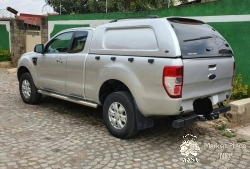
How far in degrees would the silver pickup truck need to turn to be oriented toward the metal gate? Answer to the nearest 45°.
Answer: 0° — it already faces it

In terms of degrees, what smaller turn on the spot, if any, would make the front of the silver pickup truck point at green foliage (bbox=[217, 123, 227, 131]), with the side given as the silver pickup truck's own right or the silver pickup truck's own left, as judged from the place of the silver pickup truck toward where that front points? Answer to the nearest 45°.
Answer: approximately 180°

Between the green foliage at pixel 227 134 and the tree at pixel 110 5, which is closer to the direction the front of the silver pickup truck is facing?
the tree

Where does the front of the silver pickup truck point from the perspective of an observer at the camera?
facing away from the viewer and to the left of the viewer

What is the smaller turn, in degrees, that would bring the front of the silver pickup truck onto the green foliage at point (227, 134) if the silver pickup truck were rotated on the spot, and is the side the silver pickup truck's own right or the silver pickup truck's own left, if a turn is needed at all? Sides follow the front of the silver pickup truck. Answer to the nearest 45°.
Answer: approximately 135° to the silver pickup truck's own right

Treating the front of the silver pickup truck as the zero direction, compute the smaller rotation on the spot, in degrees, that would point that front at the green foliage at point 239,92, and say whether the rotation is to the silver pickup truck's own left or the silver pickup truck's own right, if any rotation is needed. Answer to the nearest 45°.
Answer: approximately 90° to the silver pickup truck's own right

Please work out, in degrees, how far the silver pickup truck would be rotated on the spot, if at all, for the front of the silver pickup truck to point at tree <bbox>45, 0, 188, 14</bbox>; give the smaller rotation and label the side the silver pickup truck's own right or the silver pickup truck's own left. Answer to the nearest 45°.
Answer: approximately 45° to the silver pickup truck's own right
